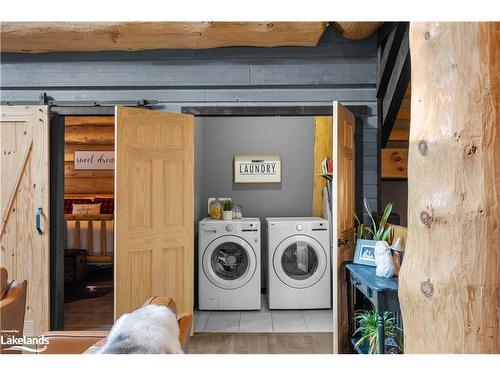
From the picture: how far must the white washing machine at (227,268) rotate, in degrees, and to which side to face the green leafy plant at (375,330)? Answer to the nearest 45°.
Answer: approximately 45° to its left

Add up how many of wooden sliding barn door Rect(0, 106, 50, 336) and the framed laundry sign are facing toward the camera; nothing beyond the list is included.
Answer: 2

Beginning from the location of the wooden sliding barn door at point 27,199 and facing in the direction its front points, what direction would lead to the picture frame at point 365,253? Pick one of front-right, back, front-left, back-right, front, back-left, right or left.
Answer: front-left

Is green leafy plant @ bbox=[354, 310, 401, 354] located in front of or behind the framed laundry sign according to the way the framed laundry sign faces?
in front

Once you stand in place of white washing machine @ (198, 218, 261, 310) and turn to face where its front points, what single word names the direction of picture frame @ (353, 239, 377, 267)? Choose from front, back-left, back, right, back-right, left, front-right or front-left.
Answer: front-left

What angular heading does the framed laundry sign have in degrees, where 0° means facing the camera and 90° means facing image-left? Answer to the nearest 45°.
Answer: approximately 0°

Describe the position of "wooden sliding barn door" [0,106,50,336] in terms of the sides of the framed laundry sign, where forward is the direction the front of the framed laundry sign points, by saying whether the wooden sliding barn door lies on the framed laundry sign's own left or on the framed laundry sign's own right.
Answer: on the framed laundry sign's own right

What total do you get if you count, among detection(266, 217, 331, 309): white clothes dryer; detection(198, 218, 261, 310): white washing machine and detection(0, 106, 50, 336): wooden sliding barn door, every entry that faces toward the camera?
3

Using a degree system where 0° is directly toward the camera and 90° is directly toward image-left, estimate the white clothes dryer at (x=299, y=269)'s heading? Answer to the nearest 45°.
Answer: approximately 0°

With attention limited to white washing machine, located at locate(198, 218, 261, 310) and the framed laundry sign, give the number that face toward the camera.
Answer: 2
